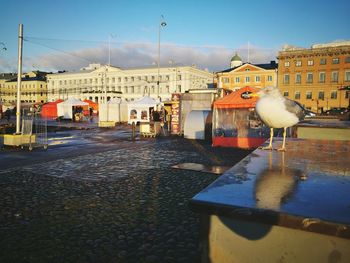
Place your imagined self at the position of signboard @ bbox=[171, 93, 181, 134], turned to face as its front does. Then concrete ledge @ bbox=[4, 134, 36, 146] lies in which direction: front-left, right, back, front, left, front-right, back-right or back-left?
front-right

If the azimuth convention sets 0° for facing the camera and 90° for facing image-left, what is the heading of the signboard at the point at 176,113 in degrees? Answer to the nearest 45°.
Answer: approximately 0°

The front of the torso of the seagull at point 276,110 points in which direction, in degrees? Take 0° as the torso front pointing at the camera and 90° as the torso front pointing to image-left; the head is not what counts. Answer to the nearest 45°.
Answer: approximately 45°

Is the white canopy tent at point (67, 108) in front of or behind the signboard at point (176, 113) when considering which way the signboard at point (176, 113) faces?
behind

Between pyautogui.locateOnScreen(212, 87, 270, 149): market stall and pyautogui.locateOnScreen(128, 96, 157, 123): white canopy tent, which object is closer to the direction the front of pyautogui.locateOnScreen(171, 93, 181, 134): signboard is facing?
the market stall
